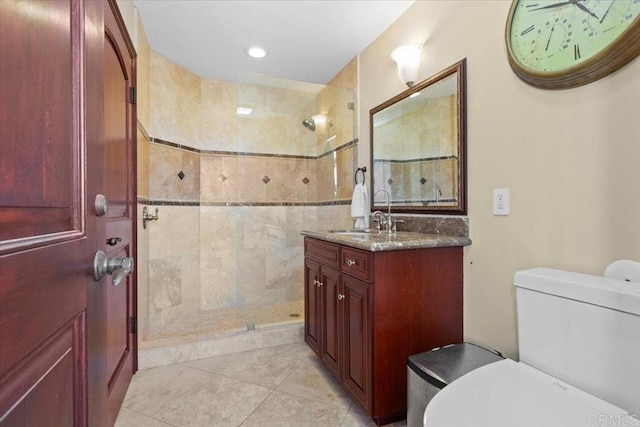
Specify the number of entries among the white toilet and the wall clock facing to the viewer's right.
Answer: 0

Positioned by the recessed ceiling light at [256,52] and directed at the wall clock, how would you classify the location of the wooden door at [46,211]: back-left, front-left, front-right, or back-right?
front-right

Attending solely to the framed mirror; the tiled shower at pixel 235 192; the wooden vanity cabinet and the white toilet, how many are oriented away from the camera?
0

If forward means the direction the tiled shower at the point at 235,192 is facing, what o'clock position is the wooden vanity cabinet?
The wooden vanity cabinet is roughly at 11 o'clock from the tiled shower.

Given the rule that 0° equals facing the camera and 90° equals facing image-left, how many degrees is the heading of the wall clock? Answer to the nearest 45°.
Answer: approximately 45°

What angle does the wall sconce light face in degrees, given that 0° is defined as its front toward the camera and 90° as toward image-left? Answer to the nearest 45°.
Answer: approximately 45°

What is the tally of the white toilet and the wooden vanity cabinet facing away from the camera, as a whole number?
0

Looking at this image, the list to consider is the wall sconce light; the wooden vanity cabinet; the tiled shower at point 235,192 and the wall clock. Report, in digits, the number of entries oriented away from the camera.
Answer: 0

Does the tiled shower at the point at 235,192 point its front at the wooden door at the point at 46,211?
yes

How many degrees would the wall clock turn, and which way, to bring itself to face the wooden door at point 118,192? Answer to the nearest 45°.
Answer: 0° — it already faces it

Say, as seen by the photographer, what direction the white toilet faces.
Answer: facing the viewer and to the left of the viewer

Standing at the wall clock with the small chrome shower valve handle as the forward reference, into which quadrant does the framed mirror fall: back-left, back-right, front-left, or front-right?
front-right

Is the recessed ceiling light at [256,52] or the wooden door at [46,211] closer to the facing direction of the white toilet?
the wooden door

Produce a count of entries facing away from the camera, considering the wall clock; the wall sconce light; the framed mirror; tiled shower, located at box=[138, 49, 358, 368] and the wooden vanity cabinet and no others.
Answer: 0

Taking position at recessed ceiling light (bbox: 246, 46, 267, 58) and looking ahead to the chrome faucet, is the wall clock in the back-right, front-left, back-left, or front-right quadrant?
front-right

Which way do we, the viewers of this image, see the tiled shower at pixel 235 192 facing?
facing the viewer

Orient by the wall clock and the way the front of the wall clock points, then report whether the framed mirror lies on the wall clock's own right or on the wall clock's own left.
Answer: on the wall clock's own right
